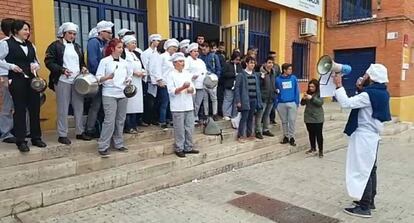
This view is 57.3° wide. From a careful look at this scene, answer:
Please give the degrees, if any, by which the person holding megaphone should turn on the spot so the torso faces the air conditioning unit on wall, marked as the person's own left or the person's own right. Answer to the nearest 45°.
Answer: approximately 90° to the person's own right

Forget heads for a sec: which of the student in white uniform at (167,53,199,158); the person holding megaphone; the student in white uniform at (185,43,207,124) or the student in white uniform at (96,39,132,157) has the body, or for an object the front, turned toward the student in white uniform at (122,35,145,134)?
the person holding megaphone

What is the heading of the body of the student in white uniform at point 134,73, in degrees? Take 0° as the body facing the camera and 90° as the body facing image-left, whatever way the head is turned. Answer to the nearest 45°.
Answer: approximately 315°

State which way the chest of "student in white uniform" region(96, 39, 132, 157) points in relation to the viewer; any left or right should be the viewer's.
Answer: facing the viewer and to the right of the viewer

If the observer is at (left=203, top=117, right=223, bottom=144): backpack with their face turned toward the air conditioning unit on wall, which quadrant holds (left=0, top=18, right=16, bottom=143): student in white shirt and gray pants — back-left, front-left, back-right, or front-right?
back-left

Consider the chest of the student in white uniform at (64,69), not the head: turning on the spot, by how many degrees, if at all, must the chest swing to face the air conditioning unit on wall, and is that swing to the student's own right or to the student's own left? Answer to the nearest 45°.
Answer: approximately 90° to the student's own left

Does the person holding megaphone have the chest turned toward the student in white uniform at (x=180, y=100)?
yes

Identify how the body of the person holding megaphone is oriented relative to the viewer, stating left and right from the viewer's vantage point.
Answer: facing to the left of the viewer

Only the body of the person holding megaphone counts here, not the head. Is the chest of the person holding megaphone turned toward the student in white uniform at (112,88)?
yes

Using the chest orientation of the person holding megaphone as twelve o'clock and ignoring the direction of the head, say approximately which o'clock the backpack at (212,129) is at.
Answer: The backpack is roughly at 1 o'clock from the person holding megaphone.

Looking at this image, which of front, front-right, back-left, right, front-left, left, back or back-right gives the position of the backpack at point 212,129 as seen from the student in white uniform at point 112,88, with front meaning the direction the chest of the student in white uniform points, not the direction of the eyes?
left

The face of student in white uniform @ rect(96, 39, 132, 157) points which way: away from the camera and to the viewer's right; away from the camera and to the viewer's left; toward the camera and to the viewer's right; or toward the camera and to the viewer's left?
toward the camera and to the viewer's right

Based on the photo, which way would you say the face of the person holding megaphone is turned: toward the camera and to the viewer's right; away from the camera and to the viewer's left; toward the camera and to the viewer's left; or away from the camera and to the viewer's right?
away from the camera and to the viewer's left

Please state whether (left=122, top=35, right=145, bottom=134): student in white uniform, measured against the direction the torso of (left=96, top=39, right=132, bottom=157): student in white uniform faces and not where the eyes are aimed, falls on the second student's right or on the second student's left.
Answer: on the second student's left

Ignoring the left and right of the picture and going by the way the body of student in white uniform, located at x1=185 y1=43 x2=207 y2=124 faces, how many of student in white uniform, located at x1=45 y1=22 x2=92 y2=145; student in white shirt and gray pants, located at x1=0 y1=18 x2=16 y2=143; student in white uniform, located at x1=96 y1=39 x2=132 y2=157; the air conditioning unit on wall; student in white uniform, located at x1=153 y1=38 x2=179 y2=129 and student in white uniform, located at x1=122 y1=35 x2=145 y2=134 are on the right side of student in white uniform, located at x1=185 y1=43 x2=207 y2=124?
5
